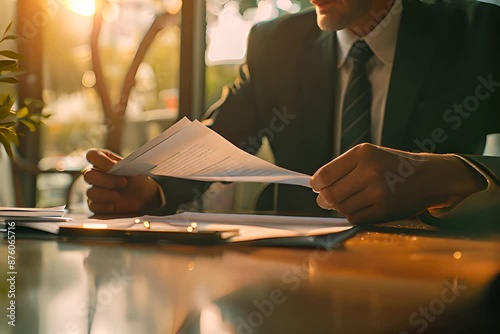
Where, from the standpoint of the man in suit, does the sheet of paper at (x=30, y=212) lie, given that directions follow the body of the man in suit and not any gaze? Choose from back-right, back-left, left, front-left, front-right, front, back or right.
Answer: front

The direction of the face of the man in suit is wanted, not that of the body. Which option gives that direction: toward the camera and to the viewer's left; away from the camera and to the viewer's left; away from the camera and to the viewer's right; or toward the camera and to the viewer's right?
toward the camera and to the viewer's left

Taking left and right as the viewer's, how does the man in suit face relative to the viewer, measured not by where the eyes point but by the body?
facing the viewer and to the left of the viewer
